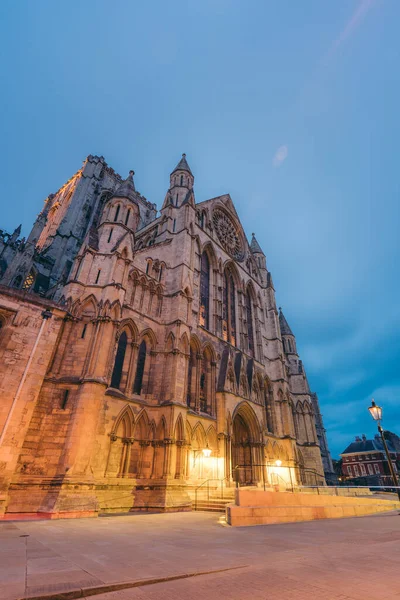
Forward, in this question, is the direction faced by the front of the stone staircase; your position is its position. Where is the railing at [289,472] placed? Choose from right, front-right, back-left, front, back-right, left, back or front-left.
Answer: back-left

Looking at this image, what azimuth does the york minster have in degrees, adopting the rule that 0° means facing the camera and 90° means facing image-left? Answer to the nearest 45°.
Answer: approximately 315°

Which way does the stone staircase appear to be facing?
toward the camera
